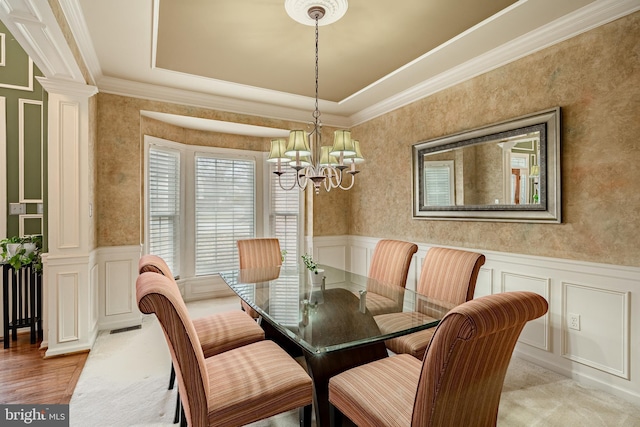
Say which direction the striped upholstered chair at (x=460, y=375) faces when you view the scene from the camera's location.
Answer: facing away from the viewer and to the left of the viewer

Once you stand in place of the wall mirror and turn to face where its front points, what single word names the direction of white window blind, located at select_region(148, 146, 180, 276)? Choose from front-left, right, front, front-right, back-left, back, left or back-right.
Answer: front-right

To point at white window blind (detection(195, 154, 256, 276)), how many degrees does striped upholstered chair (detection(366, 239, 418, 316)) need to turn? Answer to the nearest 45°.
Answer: approximately 90° to its right

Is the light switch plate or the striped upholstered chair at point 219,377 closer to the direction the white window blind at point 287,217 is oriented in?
the striped upholstered chair

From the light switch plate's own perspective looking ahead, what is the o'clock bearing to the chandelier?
The chandelier is roughly at 11 o'clock from the light switch plate.

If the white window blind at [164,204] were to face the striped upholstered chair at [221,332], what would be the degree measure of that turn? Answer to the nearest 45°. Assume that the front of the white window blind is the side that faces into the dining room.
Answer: approximately 45° to its right

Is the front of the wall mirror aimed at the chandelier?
yes

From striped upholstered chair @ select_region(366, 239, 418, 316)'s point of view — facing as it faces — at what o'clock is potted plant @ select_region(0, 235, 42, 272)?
The potted plant is roughly at 1 o'clock from the striped upholstered chair.

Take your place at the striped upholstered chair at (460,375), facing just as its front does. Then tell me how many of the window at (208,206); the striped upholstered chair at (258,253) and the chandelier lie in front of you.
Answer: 3
